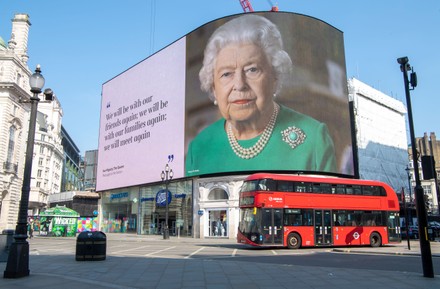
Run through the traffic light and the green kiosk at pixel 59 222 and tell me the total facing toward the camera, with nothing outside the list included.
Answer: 1

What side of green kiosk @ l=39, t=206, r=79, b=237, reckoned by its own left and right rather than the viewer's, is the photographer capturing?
front

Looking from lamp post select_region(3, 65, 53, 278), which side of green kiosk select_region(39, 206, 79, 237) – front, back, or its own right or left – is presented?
front

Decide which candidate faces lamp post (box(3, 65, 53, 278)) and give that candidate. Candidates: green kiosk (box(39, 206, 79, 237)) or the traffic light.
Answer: the green kiosk

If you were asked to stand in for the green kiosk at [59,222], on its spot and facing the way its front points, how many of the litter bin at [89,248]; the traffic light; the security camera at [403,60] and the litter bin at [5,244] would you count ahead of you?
4

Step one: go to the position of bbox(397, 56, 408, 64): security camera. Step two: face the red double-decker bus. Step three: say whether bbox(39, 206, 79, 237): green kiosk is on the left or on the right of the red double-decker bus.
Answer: left

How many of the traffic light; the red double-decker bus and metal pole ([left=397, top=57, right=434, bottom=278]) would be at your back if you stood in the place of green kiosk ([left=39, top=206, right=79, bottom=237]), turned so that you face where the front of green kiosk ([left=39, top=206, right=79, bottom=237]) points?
0

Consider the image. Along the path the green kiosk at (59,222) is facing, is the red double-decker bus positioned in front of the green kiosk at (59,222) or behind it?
in front

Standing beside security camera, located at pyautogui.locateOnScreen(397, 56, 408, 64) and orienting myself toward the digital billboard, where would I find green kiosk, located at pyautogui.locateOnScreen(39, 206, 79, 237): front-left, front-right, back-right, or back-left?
front-left

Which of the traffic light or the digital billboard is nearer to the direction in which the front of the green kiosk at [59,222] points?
the traffic light
